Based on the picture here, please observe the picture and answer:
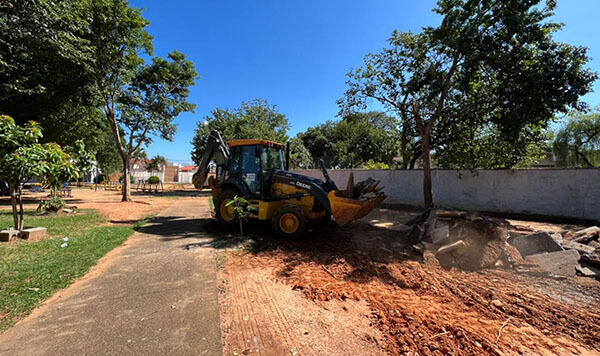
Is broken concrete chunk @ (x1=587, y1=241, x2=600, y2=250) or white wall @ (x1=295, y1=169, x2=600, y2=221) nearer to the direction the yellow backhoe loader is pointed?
the broken concrete chunk

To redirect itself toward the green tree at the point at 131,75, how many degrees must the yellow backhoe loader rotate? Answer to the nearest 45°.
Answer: approximately 180°

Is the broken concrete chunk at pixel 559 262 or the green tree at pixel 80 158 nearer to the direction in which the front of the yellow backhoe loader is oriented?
the broken concrete chunk

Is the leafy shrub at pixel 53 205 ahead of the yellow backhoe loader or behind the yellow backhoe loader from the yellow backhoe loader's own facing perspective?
behind

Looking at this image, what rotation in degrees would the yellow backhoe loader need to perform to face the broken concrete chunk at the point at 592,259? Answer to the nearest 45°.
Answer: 0° — it already faces it

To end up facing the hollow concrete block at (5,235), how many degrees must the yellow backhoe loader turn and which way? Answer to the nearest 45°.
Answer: approximately 135° to its right

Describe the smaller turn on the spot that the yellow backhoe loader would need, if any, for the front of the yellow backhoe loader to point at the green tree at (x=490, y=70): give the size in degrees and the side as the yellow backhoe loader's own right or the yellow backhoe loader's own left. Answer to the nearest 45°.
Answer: approximately 45° to the yellow backhoe loader's own left

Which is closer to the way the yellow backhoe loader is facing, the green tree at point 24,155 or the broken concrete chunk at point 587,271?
the broken concrete chunk

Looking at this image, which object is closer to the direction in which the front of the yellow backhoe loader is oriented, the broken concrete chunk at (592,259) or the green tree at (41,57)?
the broken concrete chunk

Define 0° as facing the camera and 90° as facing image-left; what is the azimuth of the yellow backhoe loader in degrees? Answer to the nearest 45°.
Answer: approximately 315°

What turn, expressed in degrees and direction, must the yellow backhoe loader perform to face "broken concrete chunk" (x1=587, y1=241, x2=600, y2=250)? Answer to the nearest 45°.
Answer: approximately 45° to its left
